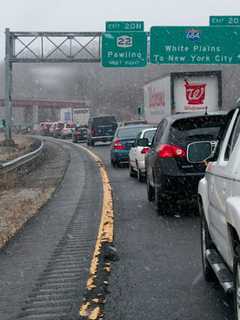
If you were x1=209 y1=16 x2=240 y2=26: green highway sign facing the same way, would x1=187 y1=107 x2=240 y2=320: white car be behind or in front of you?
in front

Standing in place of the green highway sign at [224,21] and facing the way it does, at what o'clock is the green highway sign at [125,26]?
the green highway sign at [125,26] is roughly at 3 o'clock from the green highway sign at [224,21].

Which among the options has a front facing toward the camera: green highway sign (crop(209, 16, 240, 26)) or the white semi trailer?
the green highway sign

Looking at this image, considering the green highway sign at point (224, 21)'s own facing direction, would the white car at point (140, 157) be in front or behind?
in front

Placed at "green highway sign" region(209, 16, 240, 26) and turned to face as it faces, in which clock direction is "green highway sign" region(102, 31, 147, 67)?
"green highway sign" region(102, 31, 147, 67) is roughly at 3 o'clock from "green highway sign" region(209, 16, 240, 26).

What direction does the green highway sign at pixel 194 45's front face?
toward the camera

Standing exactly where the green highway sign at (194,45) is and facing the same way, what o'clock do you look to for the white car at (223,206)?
The white car is roughly at 12 o'clock from the green highway sign.

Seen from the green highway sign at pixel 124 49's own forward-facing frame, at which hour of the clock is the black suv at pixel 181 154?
The black suv is roughly at 12 o'clock from the green highway sign.

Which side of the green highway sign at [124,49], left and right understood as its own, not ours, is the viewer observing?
front

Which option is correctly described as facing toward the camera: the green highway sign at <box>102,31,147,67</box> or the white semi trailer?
the green highway sign

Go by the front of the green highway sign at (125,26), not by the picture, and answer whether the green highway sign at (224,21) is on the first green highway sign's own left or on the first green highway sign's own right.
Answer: on the first green highway sign's own left

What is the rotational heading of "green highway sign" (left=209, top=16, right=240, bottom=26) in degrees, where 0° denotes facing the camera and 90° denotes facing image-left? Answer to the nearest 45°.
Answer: approximately 0°

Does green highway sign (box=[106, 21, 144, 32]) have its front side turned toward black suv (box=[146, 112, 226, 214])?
yes

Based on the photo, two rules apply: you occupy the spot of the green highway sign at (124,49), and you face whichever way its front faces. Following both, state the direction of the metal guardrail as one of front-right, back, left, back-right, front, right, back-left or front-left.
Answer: front
